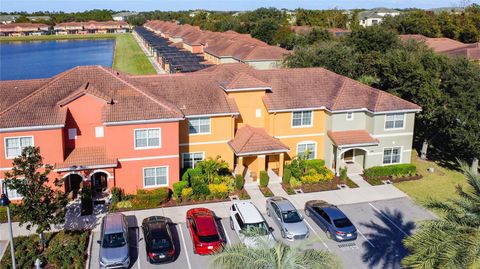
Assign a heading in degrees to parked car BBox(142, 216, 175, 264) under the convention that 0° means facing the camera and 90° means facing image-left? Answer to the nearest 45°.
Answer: approximately 180°

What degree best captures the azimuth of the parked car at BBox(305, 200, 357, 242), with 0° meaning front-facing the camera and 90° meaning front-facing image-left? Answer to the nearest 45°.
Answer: approximately 135°

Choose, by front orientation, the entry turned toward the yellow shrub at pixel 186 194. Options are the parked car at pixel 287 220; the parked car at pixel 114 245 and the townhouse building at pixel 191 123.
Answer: the townhouse building

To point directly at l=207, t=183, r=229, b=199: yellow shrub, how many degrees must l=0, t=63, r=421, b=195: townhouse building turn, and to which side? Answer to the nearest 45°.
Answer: approximately 45° to its left

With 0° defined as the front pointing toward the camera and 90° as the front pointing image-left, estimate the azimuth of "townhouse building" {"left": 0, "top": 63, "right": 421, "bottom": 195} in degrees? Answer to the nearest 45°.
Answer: approximately 0°

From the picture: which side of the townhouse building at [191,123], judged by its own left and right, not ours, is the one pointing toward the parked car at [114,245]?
front

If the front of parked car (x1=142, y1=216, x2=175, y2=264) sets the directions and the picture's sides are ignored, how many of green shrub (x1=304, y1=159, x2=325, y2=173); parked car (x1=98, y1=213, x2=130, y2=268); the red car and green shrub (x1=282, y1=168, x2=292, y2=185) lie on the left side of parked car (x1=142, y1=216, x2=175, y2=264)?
1

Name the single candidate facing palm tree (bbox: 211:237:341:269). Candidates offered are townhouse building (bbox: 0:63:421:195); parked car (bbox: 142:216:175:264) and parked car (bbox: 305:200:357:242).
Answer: the townhouse building
